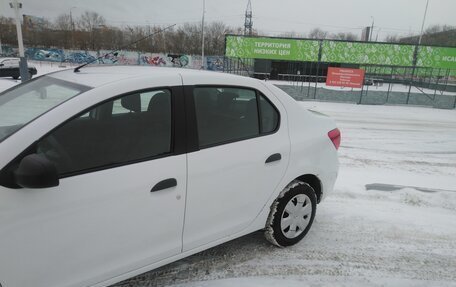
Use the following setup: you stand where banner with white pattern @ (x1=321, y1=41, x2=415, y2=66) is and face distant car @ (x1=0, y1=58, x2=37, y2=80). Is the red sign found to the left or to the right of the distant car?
left

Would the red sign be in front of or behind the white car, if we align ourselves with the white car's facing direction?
behind

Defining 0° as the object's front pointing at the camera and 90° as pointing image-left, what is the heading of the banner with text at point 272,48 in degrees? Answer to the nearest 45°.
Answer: approximately 0°

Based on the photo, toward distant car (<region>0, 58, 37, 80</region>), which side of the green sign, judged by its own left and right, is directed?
right

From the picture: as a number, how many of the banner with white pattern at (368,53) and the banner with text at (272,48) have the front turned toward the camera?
2
